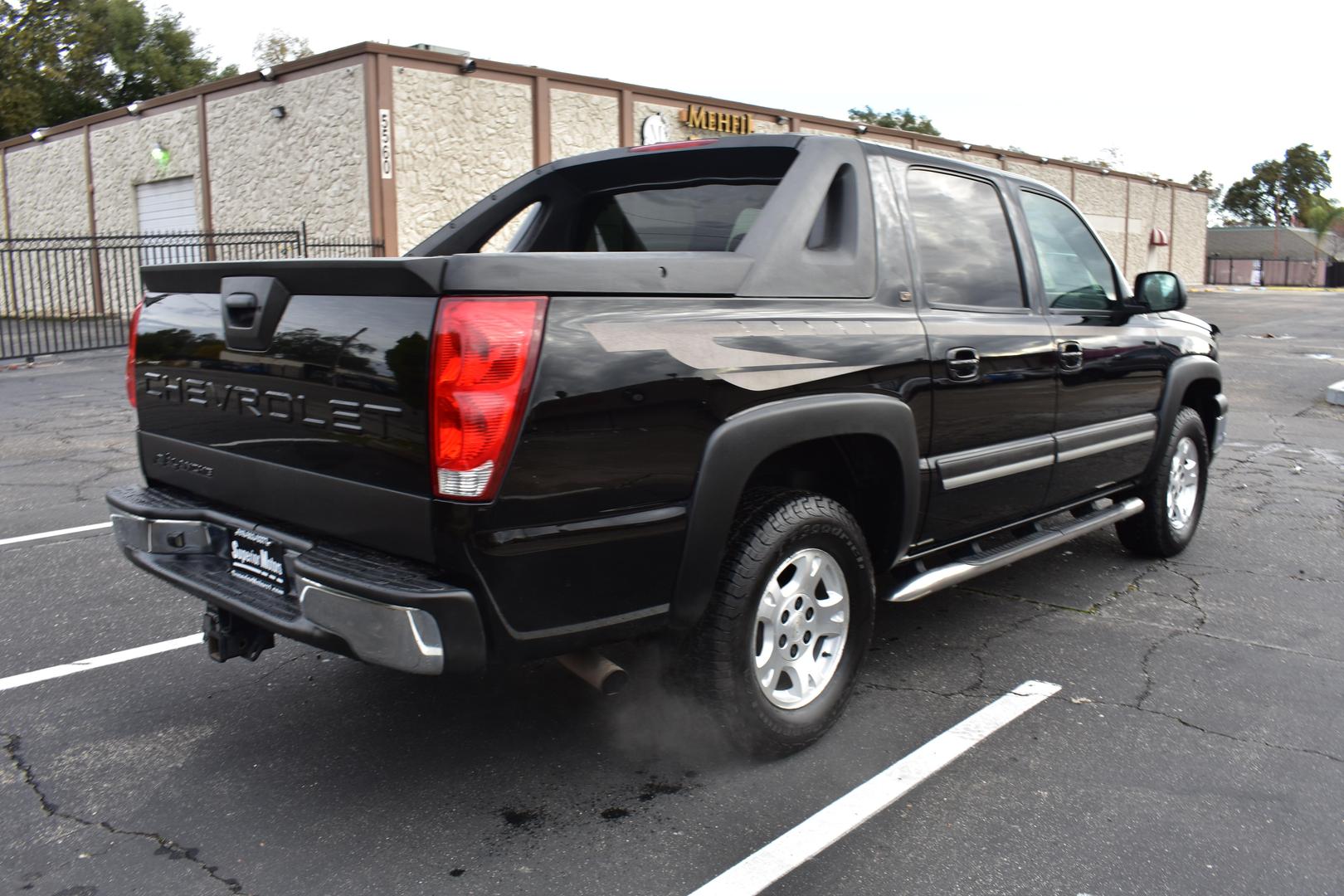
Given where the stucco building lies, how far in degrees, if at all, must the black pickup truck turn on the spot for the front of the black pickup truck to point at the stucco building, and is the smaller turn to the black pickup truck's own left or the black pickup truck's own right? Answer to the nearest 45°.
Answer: approximately 45° to the black pickup truck's own left

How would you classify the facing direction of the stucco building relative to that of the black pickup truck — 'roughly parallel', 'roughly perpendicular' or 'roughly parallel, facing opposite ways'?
roughly perpendicular

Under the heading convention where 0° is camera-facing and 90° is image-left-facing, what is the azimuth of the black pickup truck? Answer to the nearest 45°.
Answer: approximately 225°

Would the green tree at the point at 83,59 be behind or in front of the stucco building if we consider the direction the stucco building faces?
behind

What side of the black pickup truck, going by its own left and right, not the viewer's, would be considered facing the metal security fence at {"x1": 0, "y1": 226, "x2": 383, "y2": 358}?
left

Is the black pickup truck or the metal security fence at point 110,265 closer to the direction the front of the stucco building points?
the black pickup truck

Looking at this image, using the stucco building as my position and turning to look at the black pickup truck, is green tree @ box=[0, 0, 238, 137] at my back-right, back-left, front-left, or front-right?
back-right

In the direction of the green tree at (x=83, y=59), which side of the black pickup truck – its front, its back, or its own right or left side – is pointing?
left

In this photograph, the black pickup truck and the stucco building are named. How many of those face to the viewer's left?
0

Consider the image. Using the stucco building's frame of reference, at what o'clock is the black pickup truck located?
The black pickup truck is roughly at 1 o'clock from the stucco building.

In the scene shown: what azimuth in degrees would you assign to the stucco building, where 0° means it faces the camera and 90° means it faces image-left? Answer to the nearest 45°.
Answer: approximately 315°

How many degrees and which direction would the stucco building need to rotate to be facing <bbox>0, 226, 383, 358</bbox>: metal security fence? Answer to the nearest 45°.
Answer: approximately 135° to its right
